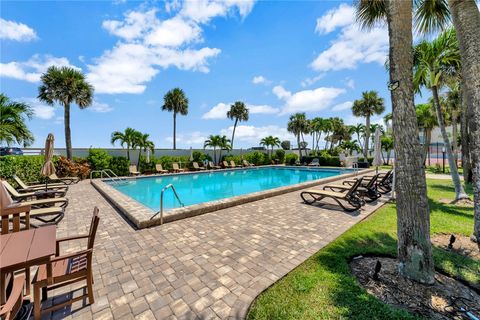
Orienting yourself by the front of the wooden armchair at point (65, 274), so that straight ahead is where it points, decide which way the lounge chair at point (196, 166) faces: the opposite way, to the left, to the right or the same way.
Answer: to the left

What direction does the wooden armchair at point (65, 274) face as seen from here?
to the viewer's left

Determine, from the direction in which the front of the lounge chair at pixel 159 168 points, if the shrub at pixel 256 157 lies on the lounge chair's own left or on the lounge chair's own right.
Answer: on the lounge chair's own left

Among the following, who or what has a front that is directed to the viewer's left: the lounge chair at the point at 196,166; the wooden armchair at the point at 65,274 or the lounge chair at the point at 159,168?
the wooden armchair

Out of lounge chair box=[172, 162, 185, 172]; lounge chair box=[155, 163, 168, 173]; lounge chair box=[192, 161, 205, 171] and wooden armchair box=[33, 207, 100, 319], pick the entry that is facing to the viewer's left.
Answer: the wooden armchair

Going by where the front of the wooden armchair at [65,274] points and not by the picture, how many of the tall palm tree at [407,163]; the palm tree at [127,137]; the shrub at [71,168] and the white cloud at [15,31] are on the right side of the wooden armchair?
3

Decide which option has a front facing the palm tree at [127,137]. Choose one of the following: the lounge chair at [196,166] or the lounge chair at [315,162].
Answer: the lounge chair at [315,162]

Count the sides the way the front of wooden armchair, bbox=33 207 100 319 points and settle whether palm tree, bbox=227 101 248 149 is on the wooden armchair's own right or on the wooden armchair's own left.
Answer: on the wooden armchair's own right

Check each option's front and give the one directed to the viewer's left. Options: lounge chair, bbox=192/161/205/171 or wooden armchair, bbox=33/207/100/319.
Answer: the wooden armchair
